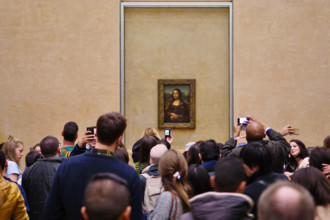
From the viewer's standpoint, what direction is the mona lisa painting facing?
toward the camera
